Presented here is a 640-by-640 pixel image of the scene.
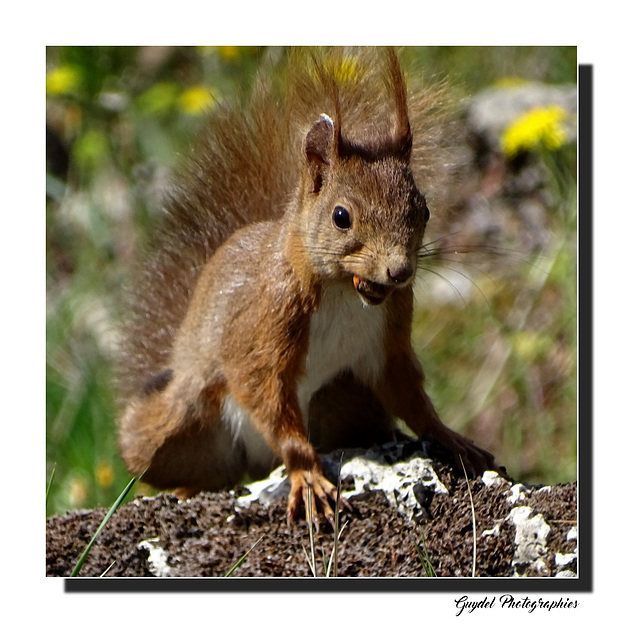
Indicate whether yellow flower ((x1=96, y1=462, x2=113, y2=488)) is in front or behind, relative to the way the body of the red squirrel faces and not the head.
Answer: behind

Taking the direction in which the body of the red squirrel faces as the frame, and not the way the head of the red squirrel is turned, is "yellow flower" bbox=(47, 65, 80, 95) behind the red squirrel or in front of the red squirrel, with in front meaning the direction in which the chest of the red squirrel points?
behind

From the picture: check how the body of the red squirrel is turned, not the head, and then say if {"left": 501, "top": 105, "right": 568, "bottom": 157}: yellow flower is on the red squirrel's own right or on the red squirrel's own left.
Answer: on the red squirrel's own left

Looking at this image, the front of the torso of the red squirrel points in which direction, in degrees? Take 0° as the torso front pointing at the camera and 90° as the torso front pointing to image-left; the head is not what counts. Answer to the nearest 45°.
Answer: approximately 315°
